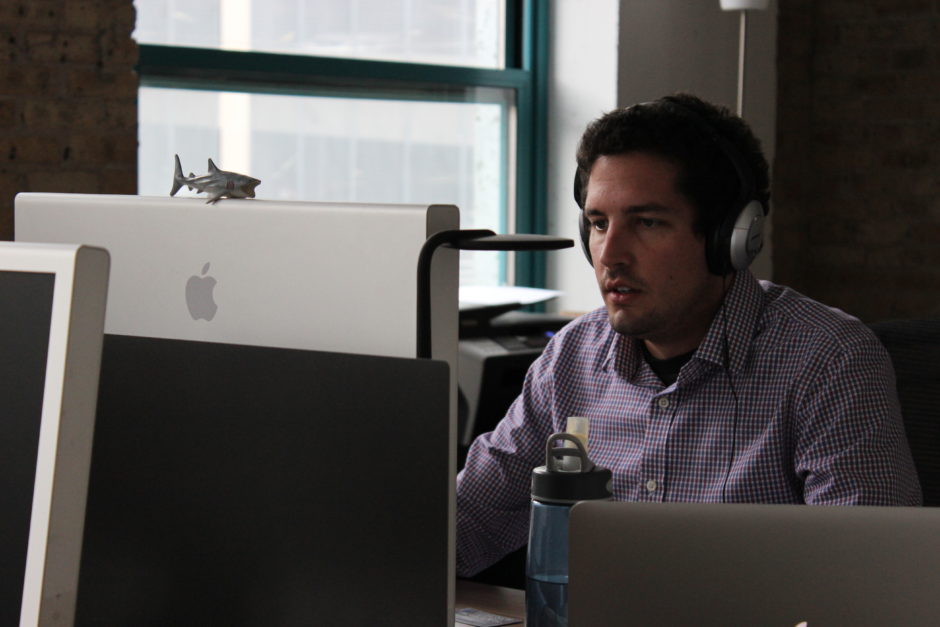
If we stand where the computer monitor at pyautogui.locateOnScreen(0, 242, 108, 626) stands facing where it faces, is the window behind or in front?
behind

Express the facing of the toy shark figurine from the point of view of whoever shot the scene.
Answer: facing to the right of the viewer

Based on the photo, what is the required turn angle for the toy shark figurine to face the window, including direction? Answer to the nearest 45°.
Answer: approximately 90° to its left

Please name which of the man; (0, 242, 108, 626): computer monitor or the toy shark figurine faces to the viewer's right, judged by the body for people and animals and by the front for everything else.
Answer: the toy shark figurine

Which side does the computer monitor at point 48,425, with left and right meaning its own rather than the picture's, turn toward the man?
back

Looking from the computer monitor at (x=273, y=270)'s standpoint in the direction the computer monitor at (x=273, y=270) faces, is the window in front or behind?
in front

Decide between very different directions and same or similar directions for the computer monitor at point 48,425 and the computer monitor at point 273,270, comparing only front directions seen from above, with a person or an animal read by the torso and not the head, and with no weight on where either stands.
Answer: very different directions
